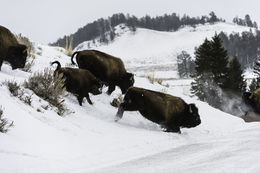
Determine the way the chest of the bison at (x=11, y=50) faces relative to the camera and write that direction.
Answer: to the viewer's right

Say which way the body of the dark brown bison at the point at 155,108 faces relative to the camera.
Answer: to the viewer's right

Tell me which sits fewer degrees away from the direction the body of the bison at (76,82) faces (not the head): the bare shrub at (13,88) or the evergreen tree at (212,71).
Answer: the evergreen tree

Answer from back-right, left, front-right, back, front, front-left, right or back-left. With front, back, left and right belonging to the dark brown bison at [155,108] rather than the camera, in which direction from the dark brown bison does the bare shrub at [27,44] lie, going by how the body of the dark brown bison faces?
back-left

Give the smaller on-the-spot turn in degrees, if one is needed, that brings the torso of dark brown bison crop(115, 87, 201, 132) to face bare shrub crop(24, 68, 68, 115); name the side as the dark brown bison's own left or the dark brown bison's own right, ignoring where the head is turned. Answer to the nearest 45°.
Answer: approximately 135° to the dark brown bison's own right

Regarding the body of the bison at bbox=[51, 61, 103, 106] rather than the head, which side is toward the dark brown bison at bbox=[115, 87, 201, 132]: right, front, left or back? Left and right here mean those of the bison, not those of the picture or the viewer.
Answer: front

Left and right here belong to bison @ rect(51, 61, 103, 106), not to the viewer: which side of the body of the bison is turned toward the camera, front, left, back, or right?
right

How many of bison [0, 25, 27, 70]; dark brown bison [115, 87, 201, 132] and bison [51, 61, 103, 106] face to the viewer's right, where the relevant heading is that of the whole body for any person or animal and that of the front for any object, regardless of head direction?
3

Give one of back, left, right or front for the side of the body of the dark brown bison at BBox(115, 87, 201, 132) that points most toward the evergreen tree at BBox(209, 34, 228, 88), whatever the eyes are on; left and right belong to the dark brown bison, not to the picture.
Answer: left

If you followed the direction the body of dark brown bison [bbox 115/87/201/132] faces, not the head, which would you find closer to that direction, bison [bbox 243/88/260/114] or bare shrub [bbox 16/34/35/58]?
the bison

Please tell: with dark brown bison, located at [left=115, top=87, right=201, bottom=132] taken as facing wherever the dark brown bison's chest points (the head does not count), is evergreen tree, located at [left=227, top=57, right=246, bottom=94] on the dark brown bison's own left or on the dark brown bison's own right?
on the dark brown bison's own left

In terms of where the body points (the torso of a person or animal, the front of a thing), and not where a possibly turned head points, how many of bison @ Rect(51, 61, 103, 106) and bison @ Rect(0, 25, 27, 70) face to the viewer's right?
2

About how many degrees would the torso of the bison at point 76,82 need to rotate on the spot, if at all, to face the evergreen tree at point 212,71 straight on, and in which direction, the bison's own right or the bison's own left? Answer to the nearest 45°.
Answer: approximately 45° to the bison's own left

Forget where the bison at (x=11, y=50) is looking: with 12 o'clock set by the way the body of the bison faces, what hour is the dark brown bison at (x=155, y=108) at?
The dark brown bison is roughly at 1 o'clock from the bison.

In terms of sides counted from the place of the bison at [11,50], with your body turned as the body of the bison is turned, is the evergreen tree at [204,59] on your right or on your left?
on your left

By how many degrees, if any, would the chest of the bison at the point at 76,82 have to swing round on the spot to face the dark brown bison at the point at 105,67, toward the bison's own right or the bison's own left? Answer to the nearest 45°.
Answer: approximately 45° to the bison's own left
